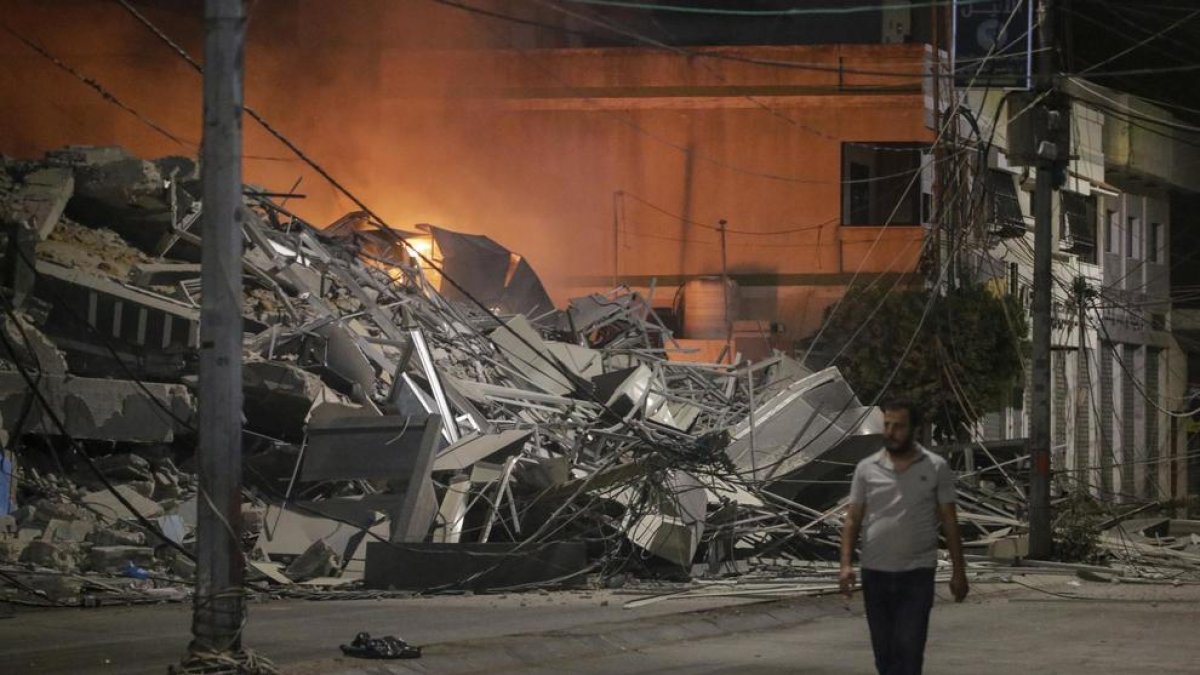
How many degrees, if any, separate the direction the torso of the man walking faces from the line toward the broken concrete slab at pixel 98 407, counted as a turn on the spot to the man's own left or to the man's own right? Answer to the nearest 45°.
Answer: approximately 135° to the man's own right

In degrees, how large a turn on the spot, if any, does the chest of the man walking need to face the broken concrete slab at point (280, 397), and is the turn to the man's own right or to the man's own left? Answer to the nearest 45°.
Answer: approximately 135° to the man's own right

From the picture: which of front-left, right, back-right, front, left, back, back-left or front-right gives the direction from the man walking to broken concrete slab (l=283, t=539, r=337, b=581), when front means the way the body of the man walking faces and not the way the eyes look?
back-right

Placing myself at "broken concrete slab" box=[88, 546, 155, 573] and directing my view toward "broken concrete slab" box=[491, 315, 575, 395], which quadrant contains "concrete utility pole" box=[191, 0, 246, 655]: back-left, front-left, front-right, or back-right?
back-right

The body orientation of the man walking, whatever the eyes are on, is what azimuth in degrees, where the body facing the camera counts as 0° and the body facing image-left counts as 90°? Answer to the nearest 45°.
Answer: approximately 0°

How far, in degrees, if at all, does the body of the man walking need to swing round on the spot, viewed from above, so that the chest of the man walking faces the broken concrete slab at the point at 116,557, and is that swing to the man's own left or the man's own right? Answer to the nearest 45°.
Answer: approximately 135° to the man's own right

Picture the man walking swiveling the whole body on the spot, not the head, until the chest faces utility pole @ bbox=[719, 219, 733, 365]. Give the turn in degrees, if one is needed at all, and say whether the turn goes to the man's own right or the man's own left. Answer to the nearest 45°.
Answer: approximately 180°

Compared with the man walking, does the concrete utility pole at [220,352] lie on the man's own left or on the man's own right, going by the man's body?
on the man's own right

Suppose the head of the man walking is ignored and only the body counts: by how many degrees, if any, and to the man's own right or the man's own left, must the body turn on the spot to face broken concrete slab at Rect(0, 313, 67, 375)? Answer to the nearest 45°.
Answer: approximately 135° to the man's own right

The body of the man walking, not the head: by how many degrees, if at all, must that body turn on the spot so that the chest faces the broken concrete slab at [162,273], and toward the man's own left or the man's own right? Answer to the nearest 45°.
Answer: approximately 135° to the man's own right

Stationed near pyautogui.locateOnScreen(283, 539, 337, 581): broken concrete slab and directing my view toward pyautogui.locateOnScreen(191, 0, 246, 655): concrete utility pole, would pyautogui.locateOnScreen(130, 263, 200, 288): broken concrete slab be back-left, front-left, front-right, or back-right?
back-right
